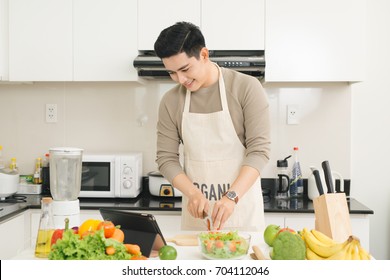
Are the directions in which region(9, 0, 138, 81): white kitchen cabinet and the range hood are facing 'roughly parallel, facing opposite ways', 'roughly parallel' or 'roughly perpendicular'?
roughly parallel

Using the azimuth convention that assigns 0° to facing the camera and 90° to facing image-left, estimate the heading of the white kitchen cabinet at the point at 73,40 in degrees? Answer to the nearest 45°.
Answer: approximately 0°

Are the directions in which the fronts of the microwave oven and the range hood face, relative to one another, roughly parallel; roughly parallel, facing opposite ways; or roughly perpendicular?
roughly parallel

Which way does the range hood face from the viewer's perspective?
toward the camera

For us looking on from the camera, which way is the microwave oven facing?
facing the viewer

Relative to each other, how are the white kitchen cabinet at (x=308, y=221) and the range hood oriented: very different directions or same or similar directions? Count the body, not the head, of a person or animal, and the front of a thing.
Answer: same or similar directions

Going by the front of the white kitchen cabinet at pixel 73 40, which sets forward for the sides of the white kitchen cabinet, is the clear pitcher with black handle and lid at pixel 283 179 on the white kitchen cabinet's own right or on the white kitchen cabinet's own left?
on the white kitchen cabinet's own left

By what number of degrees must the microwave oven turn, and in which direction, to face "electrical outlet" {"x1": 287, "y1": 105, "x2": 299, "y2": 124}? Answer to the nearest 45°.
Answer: approximately 90° to its left

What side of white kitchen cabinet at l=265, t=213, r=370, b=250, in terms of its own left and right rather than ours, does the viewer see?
front

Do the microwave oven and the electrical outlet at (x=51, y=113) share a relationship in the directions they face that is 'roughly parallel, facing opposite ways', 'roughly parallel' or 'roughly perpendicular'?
roughly parallel

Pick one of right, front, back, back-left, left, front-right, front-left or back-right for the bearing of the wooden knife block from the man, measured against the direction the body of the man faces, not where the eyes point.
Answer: left

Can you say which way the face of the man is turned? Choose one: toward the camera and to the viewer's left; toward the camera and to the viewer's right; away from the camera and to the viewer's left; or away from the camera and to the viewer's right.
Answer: toward the camera and to the viewer's left

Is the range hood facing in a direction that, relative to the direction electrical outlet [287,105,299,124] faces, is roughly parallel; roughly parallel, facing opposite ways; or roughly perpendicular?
roughly parallel
